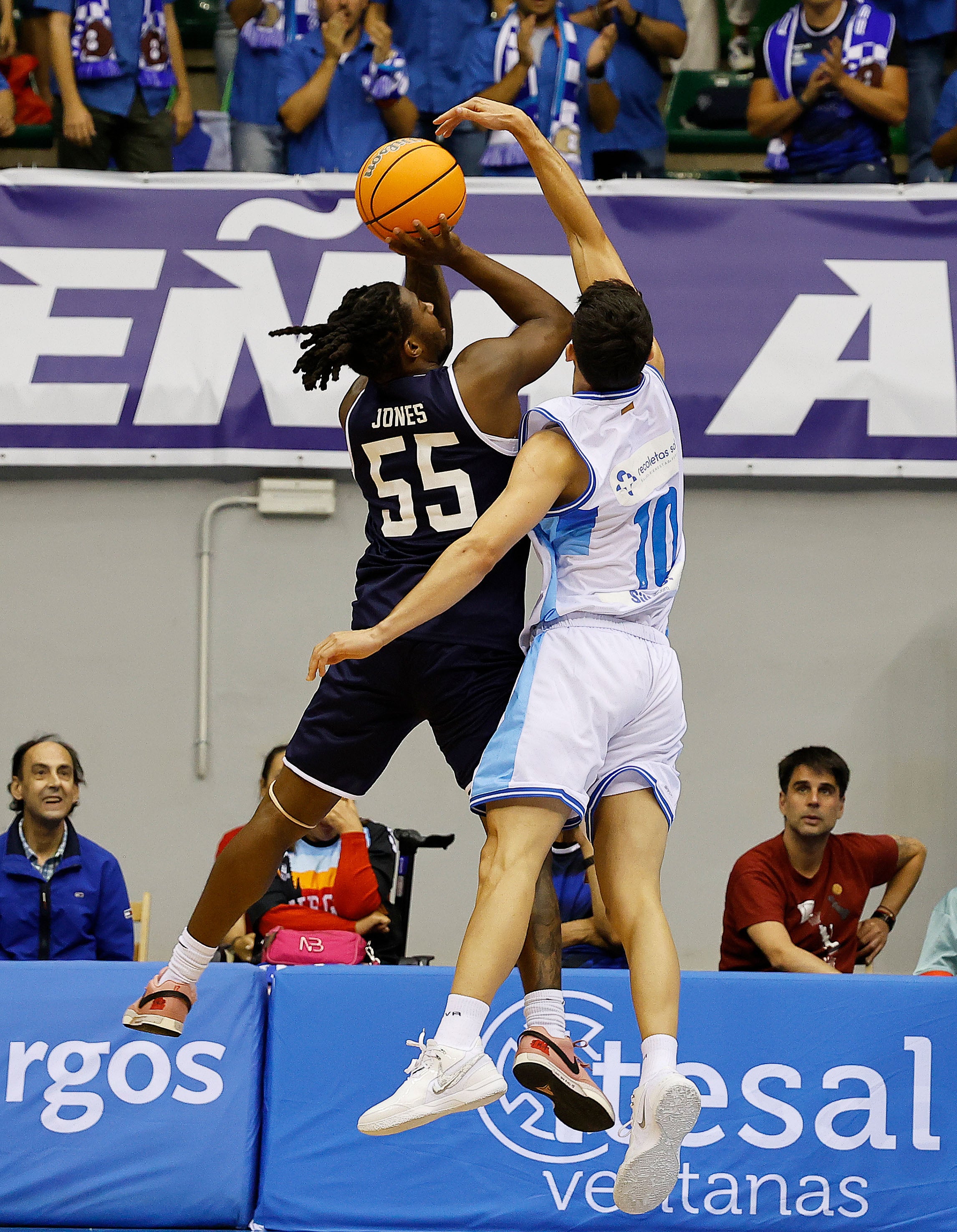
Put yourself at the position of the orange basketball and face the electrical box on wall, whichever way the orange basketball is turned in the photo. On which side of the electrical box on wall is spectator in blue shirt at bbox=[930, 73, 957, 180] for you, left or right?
right

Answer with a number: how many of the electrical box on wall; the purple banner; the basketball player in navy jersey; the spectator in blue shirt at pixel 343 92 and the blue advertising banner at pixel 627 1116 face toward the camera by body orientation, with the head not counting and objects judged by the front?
4

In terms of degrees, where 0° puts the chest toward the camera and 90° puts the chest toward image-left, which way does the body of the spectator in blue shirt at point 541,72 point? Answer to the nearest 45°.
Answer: approximately 0°

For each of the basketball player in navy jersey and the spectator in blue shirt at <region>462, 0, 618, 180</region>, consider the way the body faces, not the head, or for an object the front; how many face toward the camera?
1

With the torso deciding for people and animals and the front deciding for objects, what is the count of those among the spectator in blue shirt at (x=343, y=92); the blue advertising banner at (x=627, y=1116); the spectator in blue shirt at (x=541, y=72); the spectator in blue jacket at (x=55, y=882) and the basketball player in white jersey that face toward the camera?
4

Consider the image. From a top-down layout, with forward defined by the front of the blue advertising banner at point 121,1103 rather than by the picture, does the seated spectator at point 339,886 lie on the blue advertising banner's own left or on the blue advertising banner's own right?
on the blue advertising banner's own left
